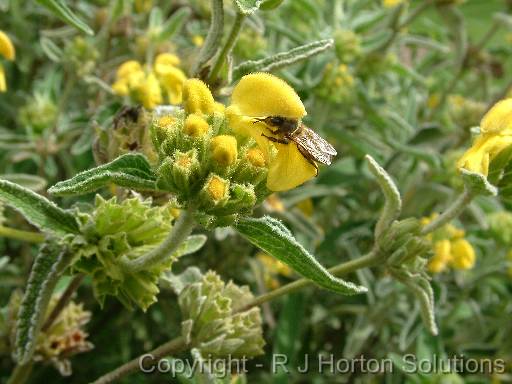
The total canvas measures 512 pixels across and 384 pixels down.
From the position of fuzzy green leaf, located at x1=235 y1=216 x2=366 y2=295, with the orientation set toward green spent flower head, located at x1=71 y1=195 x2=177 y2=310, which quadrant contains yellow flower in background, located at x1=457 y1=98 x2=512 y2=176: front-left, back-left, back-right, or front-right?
back-right

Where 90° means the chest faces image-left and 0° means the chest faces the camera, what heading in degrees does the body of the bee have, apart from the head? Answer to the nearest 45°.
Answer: approximately 90°
